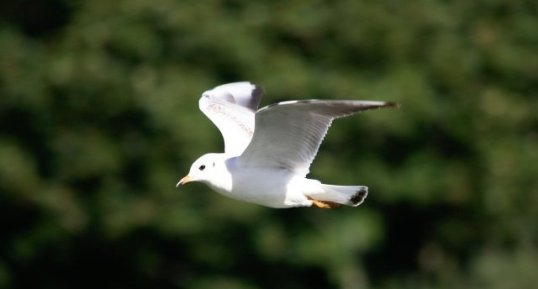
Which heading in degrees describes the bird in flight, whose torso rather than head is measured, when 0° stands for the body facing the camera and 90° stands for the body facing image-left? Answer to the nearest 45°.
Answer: approximately 90°
